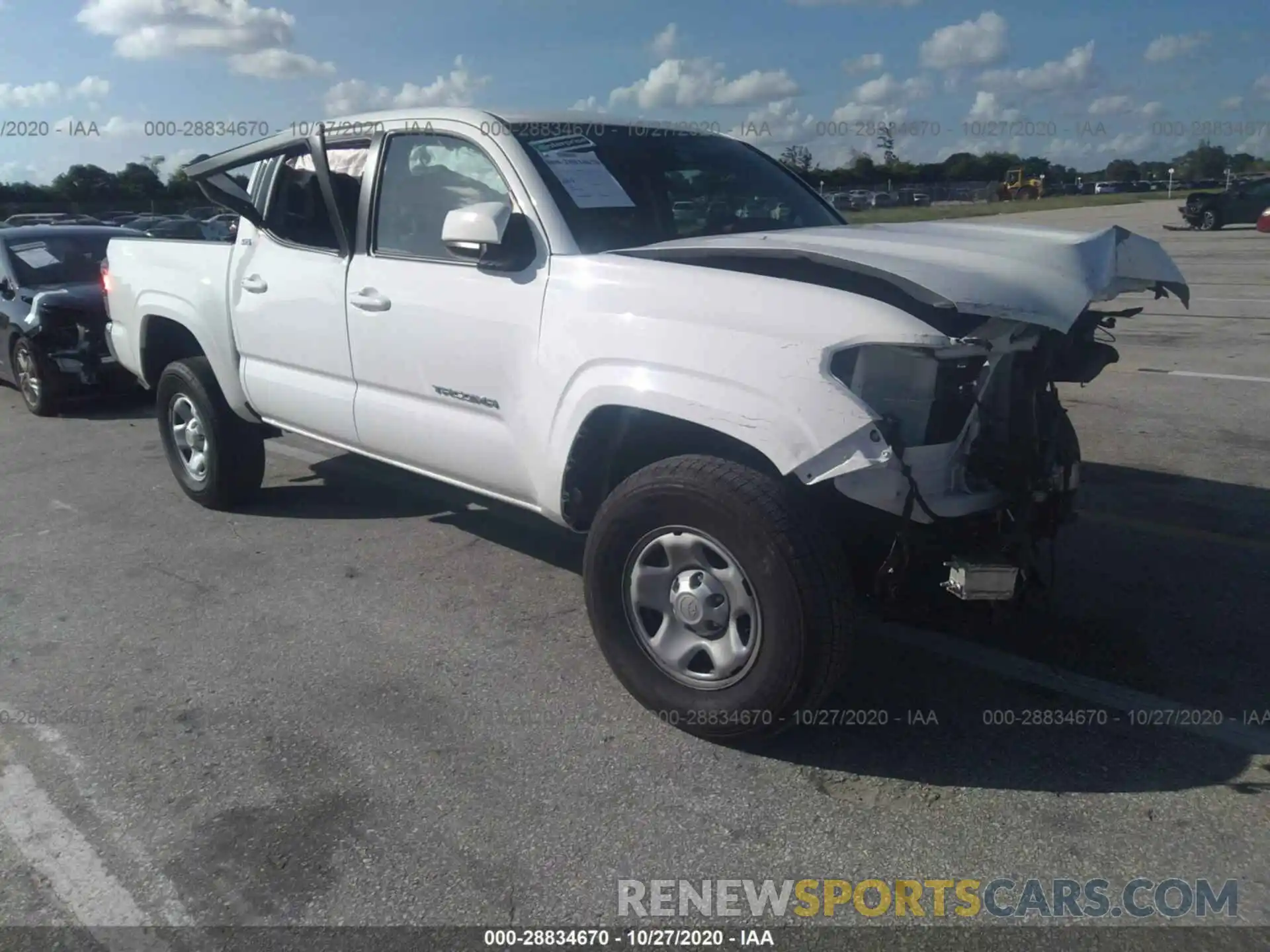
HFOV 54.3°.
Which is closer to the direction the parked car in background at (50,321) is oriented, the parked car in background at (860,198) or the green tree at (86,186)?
the parked car in background

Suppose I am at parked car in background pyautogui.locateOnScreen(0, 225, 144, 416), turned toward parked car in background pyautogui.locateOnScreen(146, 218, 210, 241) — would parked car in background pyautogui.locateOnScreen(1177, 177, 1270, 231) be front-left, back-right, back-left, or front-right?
front-right

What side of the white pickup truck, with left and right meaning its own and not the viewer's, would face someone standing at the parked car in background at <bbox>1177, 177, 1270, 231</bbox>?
left

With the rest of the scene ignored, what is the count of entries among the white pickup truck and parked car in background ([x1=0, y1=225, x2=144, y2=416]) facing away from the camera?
0

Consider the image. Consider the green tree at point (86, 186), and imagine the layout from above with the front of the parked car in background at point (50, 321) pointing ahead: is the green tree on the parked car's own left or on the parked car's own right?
on the parked car's own left

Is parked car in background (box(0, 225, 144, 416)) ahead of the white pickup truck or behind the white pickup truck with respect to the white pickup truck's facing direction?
behind

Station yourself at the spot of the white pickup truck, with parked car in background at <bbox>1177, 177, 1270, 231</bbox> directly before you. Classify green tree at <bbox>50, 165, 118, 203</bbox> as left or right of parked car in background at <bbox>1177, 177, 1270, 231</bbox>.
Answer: left

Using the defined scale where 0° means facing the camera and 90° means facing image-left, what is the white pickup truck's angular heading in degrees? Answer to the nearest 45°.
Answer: approximately 315°

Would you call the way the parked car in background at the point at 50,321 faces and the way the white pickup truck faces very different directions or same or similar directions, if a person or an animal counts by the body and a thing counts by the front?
same or similar directions

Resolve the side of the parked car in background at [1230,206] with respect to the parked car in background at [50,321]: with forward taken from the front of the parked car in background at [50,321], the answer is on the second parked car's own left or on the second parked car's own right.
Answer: on the second parked car's own left

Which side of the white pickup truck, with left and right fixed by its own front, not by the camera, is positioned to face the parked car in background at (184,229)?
back

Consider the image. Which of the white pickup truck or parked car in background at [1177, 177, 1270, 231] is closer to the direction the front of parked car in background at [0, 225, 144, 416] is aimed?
the white pickup truck

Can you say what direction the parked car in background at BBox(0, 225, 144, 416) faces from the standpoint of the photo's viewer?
facing the viewer and to the right of the viewer

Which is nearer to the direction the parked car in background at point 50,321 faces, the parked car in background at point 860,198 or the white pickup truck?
the white pickup truck
